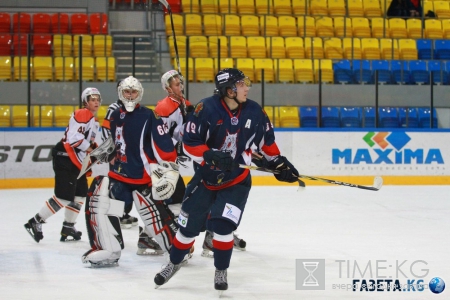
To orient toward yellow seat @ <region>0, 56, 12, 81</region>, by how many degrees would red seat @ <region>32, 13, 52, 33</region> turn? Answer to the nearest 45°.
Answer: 0° — it already faces it

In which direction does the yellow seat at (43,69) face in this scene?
toward the camera

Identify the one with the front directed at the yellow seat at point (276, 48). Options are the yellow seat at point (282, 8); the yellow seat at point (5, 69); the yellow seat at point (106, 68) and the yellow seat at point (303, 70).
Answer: the yellow seat at point (282, 8)

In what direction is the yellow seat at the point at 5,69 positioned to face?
toward the camera

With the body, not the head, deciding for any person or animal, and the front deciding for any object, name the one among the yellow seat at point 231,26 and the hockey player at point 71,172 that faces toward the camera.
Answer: the yellow seat

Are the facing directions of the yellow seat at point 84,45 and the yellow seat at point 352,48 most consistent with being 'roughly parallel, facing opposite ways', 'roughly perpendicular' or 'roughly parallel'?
roughly parallel

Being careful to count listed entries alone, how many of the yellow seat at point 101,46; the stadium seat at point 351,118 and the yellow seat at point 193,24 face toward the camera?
3

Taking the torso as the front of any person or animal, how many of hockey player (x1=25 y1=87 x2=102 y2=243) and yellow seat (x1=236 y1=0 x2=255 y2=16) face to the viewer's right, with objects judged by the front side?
1

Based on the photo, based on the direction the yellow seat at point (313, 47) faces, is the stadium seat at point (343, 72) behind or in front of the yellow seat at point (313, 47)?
in front

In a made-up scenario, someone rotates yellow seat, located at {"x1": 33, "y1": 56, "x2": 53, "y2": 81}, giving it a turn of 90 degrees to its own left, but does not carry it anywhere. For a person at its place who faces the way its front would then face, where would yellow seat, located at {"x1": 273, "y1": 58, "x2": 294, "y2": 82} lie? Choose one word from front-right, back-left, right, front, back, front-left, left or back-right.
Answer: front

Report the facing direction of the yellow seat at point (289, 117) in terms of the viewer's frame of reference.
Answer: facing the viewer
